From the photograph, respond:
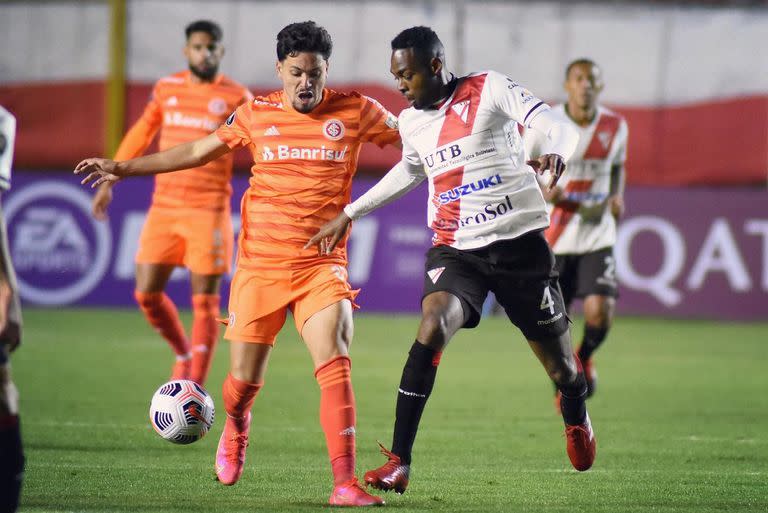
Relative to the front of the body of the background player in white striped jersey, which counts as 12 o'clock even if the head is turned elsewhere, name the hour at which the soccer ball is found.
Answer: The soccer ball is roughly at 1 o'clock from the background player in white striped jersey.

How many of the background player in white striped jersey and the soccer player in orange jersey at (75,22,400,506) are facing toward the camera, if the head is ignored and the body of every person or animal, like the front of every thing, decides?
2

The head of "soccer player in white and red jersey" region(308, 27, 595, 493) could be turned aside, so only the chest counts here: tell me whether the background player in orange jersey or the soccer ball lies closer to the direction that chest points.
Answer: the soccer ball

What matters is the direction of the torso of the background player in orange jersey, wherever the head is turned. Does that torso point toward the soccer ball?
yes
